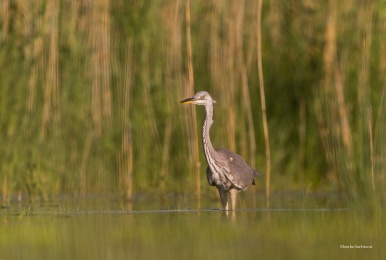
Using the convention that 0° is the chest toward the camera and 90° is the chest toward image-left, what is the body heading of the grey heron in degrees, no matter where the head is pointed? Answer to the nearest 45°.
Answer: approximately 45°
